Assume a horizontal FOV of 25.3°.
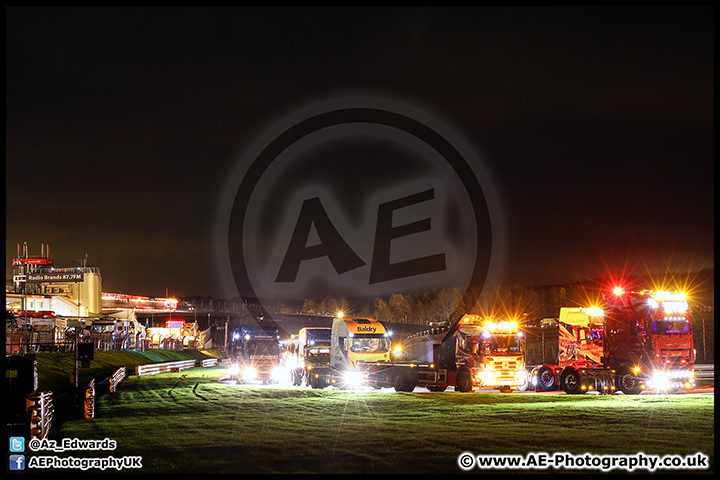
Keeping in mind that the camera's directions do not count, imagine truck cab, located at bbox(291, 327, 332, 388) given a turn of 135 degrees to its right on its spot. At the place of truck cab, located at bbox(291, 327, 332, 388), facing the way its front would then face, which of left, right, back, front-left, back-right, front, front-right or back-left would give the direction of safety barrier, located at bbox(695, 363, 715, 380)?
back

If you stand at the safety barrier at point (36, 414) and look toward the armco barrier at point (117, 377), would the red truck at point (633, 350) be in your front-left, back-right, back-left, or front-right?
front-right

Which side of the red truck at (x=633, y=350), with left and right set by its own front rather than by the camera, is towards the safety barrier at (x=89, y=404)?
right

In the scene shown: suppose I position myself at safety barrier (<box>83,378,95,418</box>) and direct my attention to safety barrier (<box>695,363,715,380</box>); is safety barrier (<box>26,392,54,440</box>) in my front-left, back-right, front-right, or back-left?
back-right

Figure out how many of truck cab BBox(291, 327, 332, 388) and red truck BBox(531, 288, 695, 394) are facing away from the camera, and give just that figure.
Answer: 0

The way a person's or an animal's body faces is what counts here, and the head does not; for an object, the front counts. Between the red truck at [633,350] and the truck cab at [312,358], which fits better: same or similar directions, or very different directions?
same or similar directions

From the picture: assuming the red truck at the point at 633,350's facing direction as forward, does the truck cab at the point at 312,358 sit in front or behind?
behind

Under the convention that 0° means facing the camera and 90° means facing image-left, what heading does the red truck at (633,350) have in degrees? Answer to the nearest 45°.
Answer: approximately 315°

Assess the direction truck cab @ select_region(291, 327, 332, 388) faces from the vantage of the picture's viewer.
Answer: facing the viewer and to the right of the viewer

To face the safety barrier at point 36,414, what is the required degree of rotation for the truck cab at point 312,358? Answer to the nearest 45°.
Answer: approximately 45° to its right
